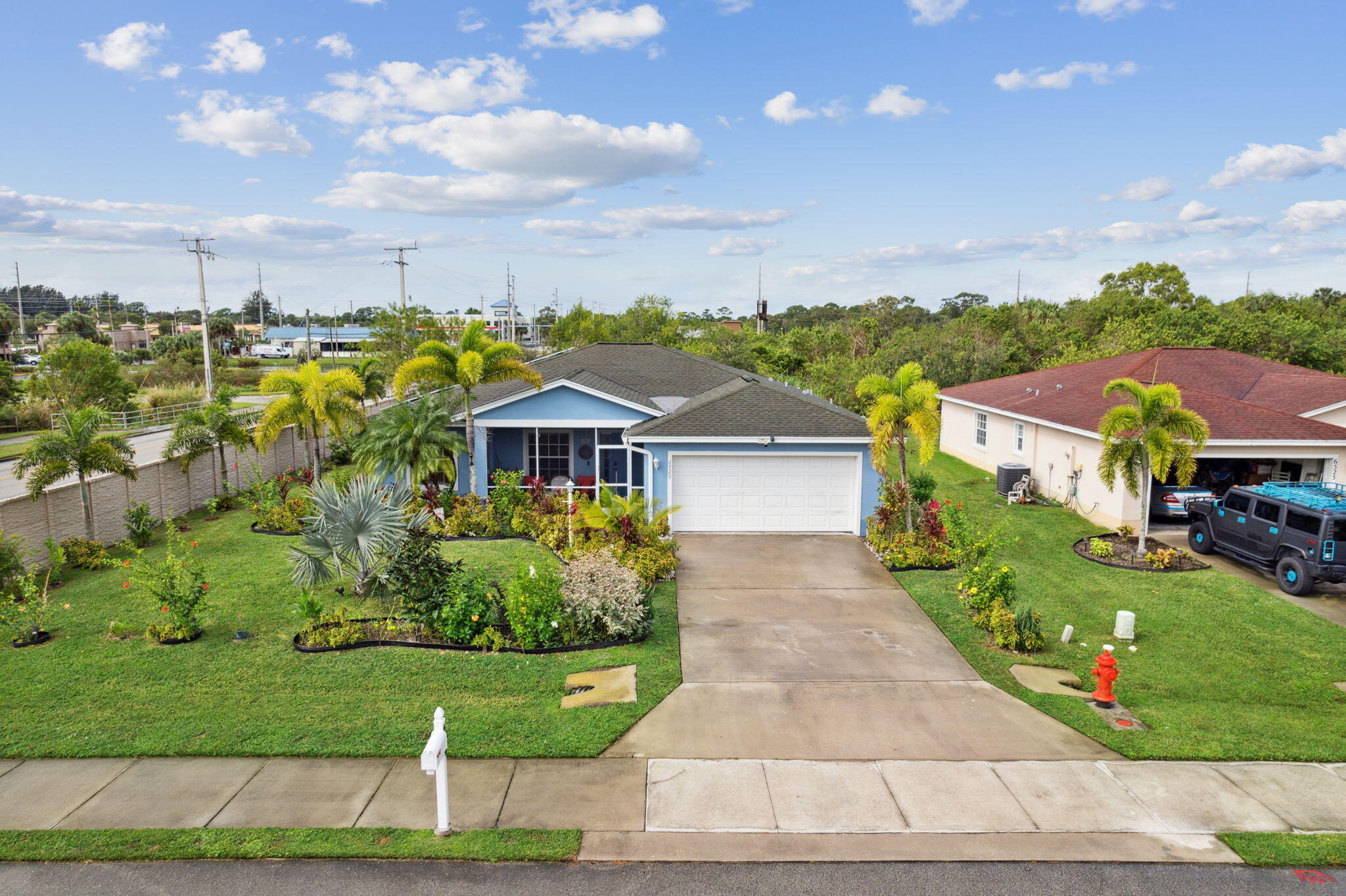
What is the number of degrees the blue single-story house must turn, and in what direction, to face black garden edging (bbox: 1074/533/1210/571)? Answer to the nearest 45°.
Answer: approximately 90° to its left

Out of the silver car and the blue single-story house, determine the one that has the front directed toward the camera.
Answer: the blue single-story house

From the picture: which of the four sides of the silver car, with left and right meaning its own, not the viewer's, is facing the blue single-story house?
left

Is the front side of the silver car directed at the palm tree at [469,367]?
no

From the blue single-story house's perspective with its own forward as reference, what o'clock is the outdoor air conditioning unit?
The outdoor air conditioning unit is roughly at 8 o'clock from the blue single-story house.

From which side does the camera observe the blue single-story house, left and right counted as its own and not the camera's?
front

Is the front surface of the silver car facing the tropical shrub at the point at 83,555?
no

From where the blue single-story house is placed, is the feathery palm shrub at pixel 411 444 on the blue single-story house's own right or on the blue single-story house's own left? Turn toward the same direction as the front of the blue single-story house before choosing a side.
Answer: on the blue single-story house's own right

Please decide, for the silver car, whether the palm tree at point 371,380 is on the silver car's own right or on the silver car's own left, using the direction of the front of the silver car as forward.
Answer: on the silver car's own left

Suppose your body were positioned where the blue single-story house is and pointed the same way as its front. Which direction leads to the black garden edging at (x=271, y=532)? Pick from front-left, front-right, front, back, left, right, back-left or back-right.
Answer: right

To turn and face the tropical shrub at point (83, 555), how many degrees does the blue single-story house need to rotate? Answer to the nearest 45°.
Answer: approximately 90° to its right

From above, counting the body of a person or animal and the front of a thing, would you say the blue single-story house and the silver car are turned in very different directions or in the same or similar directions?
very different directions

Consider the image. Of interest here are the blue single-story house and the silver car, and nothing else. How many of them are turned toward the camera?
1

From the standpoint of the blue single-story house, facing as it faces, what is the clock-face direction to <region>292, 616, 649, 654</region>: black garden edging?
The black garden edging is roughly at 1 o'clock from the blue single-story house.

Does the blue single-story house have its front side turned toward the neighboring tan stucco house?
no

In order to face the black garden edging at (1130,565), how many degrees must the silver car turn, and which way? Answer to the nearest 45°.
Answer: approximately 135° to its left

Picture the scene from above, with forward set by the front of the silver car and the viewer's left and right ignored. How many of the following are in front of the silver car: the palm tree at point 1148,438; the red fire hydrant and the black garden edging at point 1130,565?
0

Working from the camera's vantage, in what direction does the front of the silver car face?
facing away from the viewer and to the left of the viewer
